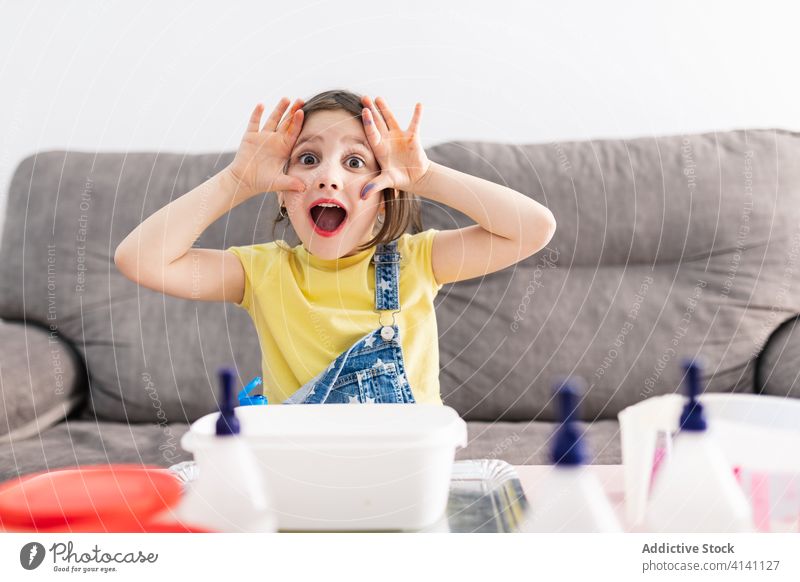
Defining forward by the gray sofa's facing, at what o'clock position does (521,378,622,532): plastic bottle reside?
The plastic bottle is roughly at 12 o'clock from the gray sofa.

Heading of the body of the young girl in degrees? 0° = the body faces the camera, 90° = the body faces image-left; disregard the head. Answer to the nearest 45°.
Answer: approximately 0°

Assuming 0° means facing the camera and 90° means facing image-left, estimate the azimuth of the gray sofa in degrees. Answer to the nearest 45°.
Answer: approximately 0°
